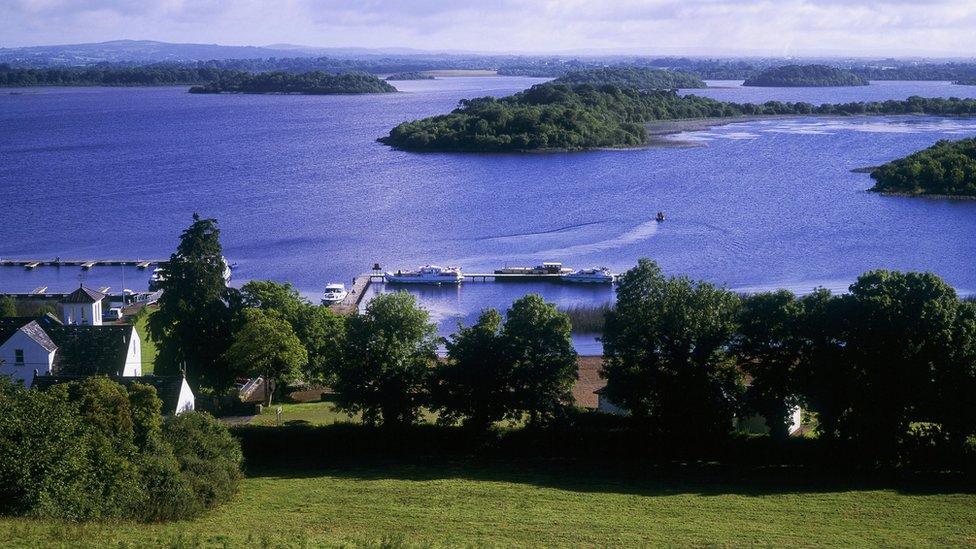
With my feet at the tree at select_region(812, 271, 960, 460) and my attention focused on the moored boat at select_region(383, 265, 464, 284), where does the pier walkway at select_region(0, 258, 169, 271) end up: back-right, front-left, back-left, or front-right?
front-left

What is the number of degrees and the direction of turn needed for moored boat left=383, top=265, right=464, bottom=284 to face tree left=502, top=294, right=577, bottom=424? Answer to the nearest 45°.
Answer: approximately 90° to its left

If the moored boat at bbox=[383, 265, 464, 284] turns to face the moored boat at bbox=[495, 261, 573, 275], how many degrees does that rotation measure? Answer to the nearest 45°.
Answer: approximately 180°

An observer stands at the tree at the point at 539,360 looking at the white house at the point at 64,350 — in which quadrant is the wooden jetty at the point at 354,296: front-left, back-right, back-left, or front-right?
front-right

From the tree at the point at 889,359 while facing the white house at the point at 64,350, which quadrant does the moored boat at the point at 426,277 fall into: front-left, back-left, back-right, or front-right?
front-right

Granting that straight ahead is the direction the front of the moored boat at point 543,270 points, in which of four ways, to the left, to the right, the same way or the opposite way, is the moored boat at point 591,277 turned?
the same way

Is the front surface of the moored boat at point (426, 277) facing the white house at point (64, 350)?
no

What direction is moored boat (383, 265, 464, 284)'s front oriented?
to the viewer's left
